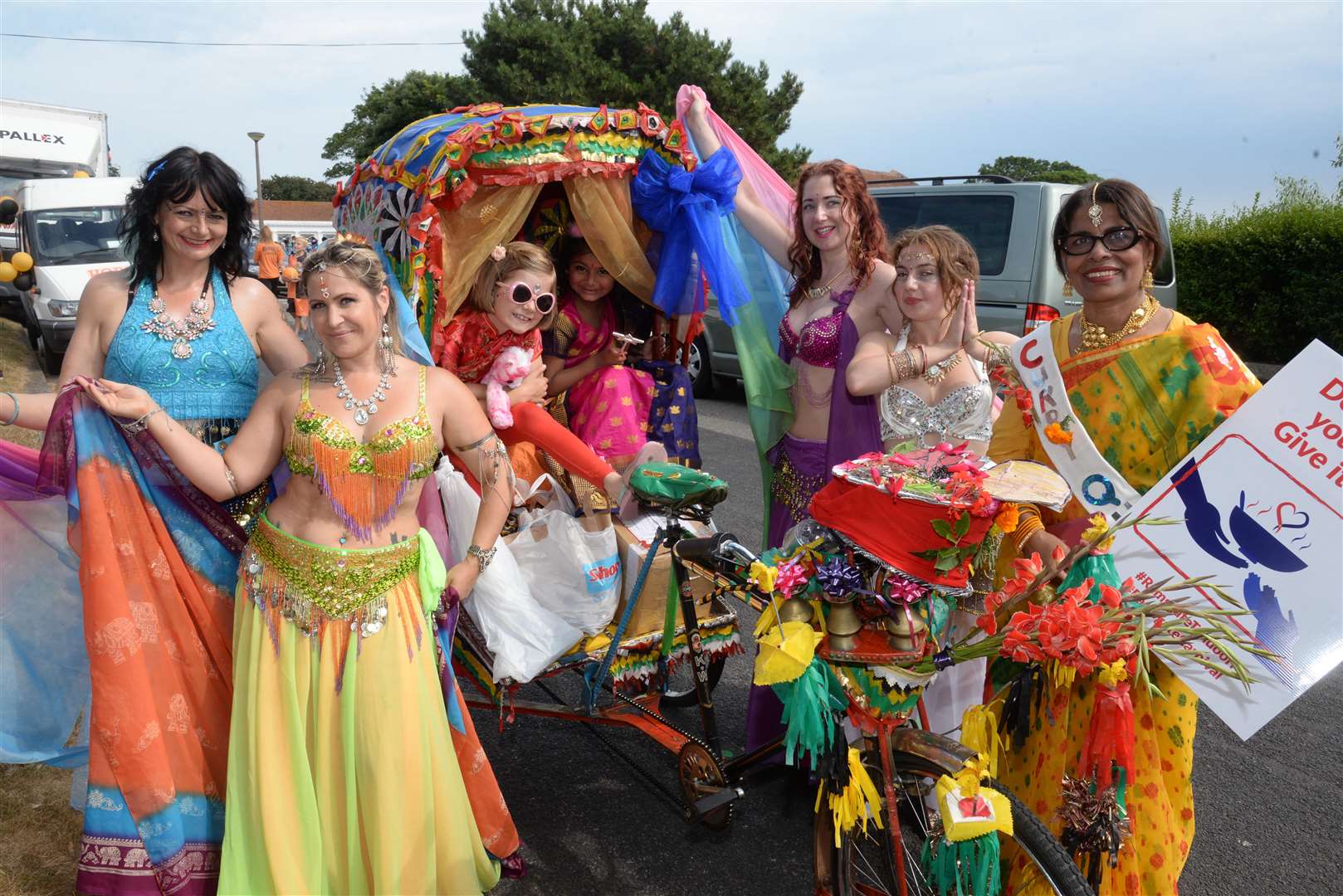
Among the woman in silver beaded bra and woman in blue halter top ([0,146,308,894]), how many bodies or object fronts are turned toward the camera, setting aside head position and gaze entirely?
2

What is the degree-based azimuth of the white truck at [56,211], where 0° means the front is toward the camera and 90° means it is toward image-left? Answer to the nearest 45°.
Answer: approximately 315°

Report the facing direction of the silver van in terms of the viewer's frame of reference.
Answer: facing away from the viewer and to the left of the viewer

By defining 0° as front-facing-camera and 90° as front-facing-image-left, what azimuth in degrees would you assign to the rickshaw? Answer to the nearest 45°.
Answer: approximately 315°

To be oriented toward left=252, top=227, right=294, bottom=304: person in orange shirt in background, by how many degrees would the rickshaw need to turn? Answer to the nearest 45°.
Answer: approximately 180°

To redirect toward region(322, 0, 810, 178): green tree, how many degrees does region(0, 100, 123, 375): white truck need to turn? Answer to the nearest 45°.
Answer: approximately 90° to its left
